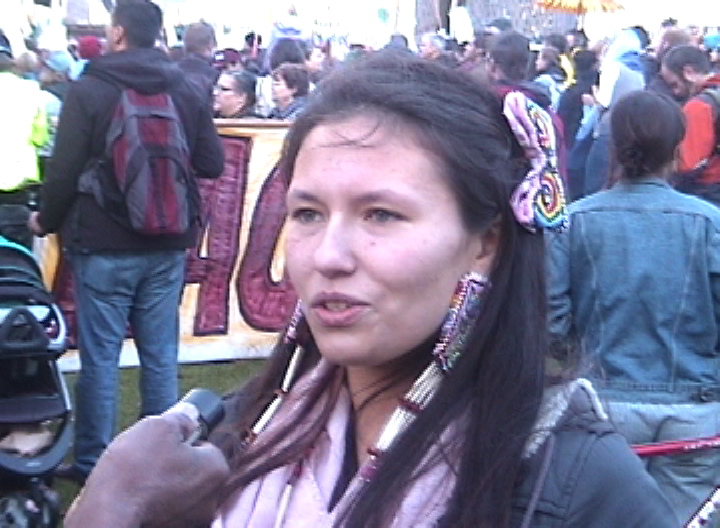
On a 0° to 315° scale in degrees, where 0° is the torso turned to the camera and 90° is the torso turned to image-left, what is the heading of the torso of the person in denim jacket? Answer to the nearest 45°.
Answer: approximately 180°

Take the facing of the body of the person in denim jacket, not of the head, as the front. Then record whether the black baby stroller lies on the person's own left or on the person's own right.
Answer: on the person's own left

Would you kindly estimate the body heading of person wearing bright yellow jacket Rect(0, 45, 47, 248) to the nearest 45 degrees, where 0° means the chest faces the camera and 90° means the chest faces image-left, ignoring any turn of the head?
approximately 180°

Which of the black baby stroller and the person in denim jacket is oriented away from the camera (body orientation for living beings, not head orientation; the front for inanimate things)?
the person in denim jacket

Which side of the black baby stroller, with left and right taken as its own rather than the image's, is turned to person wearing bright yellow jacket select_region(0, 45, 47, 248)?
back

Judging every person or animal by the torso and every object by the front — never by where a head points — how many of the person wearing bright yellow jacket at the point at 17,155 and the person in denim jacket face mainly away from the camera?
2

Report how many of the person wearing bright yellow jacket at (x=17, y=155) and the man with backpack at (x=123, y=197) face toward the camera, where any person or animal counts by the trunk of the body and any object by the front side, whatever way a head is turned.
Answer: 0

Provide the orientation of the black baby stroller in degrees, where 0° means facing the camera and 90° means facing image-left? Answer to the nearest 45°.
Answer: approximately 0°

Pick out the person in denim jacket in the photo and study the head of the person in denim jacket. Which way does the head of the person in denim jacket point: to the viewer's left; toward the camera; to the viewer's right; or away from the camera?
away from the camera

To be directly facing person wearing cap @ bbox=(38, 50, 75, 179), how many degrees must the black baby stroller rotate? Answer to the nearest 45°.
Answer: approximately 180°

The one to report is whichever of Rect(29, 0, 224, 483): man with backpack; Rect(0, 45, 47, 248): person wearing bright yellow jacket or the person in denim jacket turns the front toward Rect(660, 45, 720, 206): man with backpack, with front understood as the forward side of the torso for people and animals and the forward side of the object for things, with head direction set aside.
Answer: the person in denim jacket

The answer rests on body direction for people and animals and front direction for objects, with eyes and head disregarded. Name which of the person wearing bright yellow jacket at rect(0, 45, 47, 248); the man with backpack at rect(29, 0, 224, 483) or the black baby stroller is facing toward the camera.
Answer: the black baby stroller
